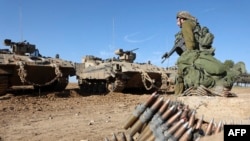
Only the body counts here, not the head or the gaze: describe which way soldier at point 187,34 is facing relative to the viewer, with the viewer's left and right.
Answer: facing to the left of the viewer

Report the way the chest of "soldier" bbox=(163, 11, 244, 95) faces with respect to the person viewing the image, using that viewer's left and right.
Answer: facing to the left of the viewer

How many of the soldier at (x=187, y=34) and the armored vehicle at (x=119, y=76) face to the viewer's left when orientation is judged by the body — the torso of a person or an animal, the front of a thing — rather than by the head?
1

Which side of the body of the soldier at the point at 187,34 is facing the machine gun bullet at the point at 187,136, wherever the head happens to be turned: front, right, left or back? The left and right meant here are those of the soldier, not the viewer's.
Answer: left
